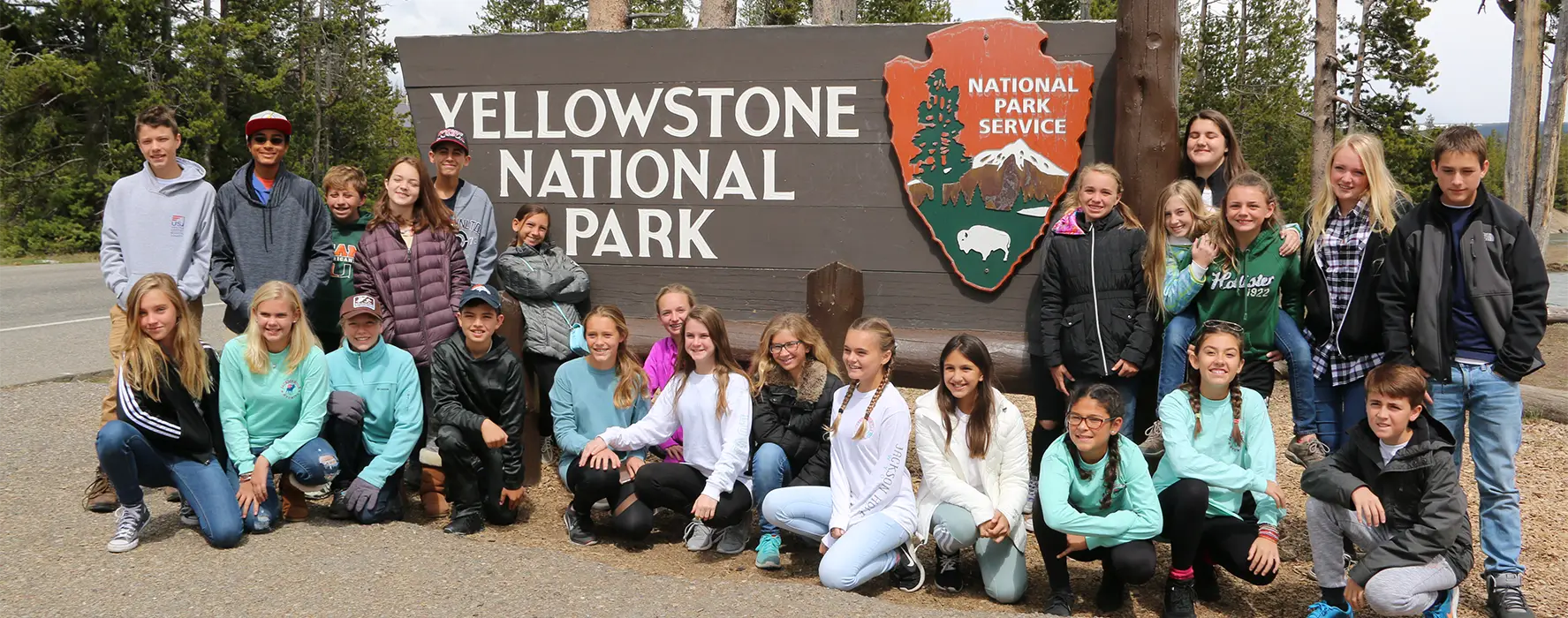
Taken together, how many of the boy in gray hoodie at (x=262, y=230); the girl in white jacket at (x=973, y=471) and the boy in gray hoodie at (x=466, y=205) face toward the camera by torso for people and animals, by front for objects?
3

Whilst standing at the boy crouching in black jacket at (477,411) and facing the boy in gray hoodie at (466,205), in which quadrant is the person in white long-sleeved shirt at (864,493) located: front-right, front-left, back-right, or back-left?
back-right

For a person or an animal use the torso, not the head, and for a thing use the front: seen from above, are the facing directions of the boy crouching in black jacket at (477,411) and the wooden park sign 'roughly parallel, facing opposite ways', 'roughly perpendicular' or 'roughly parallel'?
roughly parallel

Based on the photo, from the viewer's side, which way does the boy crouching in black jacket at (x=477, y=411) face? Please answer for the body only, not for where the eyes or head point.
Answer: toward the camera

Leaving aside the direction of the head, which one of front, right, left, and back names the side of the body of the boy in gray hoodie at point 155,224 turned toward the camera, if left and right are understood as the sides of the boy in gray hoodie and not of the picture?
front

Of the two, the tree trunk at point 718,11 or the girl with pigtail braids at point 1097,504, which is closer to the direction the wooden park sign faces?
the girl with pigtail braids

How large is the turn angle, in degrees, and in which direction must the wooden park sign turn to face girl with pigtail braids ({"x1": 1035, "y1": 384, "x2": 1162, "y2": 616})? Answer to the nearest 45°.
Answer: approximately 45° to its left

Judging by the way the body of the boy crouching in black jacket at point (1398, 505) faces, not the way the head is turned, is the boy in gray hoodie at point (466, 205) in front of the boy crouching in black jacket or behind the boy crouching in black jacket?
in front

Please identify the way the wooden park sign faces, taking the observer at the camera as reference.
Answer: facing the viewer

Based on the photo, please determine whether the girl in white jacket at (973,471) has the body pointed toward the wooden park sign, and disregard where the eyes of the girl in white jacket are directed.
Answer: no

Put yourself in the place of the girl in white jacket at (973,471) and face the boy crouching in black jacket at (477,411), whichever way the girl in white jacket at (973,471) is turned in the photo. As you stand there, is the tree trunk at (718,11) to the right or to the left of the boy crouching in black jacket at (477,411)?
right

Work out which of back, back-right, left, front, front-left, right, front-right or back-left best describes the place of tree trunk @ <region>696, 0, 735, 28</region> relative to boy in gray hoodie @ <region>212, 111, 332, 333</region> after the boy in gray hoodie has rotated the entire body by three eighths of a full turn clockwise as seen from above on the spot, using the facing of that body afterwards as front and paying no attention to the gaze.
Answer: right

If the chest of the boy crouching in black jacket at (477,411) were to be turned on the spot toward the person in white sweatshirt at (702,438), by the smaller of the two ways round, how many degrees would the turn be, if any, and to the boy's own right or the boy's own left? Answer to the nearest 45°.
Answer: approximately 45° to the boy's own left

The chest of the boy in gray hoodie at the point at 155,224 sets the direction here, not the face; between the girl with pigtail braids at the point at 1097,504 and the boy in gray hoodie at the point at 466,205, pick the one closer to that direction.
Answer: the girl with pigtail braids

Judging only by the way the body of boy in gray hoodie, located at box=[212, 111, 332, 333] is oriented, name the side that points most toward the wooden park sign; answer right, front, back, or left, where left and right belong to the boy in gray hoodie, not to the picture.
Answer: left

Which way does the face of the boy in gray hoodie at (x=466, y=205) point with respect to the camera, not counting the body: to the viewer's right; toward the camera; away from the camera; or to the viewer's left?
toward the camera

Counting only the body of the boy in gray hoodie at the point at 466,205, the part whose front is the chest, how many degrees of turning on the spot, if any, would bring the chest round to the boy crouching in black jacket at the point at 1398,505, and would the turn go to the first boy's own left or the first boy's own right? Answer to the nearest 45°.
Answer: approximately 45° to the first boy's own left
